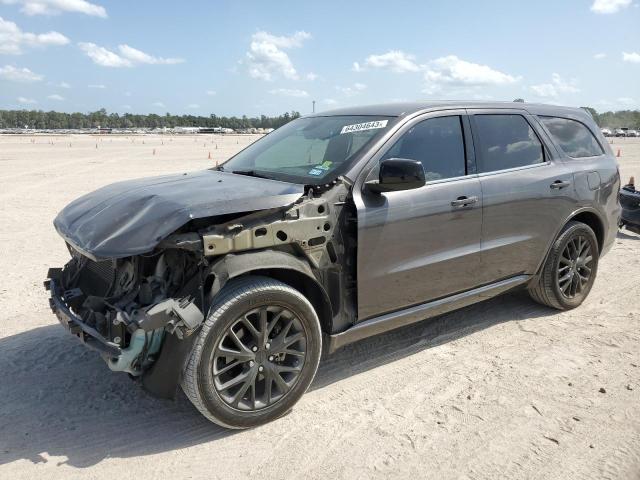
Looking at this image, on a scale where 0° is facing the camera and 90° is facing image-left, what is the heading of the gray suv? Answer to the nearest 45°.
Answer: approximately 45°
